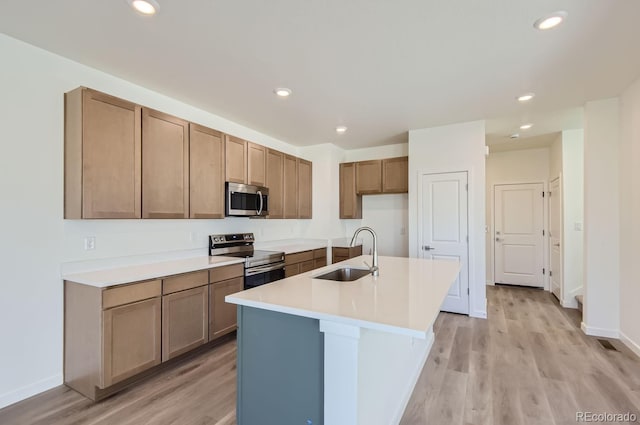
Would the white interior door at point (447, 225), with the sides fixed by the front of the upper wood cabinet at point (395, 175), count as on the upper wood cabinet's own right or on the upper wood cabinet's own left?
on the upper wood cabinet's own left

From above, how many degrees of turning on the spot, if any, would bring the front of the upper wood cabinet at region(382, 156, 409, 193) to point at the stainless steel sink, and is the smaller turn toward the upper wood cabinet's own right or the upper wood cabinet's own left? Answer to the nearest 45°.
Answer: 0° — it already faces it

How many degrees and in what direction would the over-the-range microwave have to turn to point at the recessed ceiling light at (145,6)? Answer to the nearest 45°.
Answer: approximately 45° to its right

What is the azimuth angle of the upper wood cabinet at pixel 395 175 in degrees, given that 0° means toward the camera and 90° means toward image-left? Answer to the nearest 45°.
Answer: approximately 0°

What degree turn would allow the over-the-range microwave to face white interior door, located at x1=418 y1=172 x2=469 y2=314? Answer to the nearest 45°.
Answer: approximately 45° to its left

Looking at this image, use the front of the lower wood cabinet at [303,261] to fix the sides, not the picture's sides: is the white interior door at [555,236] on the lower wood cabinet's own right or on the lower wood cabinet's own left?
on the lower wood cabinet's own left

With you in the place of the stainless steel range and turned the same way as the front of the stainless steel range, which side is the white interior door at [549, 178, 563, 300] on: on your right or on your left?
on your left

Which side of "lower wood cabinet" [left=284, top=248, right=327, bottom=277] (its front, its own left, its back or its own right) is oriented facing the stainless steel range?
right

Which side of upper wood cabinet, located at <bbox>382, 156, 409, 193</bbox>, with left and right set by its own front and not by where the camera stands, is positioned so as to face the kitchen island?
front

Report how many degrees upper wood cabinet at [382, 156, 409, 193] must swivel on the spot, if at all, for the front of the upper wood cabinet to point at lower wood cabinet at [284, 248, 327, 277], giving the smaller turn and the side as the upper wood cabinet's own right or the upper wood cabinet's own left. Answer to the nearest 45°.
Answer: approximately 45° to the upper wood cabinet's own right

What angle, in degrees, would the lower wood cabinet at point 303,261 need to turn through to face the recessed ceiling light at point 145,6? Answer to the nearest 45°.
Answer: approximately 45° to its right

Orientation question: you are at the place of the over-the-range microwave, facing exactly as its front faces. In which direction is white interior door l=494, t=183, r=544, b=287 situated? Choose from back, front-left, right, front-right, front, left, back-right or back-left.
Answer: front-left

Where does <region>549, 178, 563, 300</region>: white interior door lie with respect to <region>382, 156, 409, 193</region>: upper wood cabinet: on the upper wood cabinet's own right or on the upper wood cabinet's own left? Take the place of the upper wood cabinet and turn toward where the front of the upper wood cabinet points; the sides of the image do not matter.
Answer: on the upper wood cabinet's own left

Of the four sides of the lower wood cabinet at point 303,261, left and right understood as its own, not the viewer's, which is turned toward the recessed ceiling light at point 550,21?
front

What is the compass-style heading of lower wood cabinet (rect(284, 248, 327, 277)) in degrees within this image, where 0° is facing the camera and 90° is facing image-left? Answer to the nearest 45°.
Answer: approximately 315°
